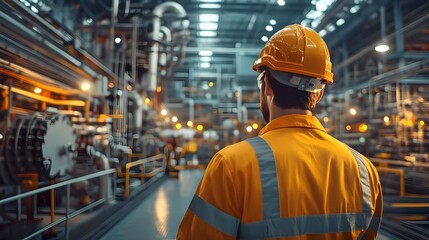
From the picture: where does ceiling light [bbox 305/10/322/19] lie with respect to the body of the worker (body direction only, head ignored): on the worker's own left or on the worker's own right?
on the worker's own right

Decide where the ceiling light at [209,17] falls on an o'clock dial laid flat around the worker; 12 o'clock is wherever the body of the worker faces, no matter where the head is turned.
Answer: The ceiling light is roughly at 1 o'clock from the worker.

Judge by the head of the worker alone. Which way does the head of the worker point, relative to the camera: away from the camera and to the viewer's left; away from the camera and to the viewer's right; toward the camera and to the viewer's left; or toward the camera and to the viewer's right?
away from the camera and to the viewer's left

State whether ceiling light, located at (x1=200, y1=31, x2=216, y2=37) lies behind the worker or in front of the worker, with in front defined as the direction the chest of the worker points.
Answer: in front

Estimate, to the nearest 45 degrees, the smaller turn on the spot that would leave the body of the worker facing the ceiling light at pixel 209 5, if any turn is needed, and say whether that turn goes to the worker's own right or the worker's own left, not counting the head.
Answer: approximately 45° to the worker's own right

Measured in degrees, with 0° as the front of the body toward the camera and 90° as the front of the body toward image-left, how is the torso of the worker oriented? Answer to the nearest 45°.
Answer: approximately 135°
